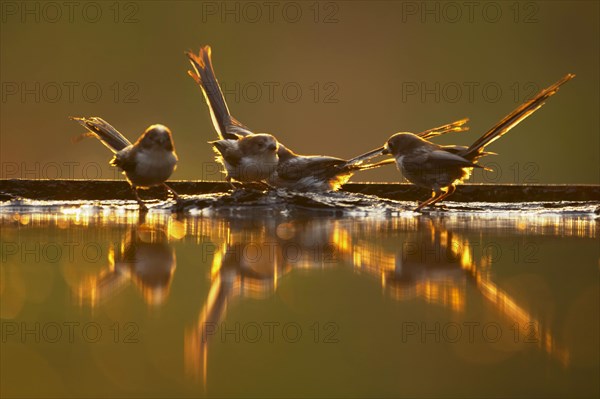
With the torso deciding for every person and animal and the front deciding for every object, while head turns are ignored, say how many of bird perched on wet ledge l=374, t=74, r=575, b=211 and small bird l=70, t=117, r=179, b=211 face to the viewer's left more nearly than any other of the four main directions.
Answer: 1

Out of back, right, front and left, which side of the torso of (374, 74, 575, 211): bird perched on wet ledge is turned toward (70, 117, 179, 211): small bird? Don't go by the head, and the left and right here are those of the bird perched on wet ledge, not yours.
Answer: front

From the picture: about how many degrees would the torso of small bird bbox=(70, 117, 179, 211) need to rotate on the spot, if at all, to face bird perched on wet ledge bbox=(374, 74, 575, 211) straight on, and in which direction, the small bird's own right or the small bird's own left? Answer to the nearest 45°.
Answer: approximately 45° to the small bird's own left

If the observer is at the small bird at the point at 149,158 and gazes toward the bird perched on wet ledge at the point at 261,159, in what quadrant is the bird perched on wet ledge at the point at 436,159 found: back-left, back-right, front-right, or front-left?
front-right

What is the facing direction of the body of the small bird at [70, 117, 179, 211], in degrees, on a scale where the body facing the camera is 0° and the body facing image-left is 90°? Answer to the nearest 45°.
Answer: approximately 315°

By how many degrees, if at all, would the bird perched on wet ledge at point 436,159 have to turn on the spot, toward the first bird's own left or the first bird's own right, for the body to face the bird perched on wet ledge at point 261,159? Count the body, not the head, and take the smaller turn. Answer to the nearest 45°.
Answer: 0° — it already faces it

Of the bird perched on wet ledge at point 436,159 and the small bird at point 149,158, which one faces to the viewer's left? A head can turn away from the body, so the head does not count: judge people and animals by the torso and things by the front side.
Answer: the bird perched on wet ledge

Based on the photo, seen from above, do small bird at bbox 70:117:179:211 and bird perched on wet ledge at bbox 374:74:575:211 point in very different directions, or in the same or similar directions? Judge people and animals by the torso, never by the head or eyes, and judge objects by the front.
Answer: very different directions

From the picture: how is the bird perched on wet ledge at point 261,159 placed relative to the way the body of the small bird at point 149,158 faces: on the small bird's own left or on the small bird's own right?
on the small bird's own left

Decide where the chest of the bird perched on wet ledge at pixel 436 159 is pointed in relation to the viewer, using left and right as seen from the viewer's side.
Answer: facing to the left of the viewer
